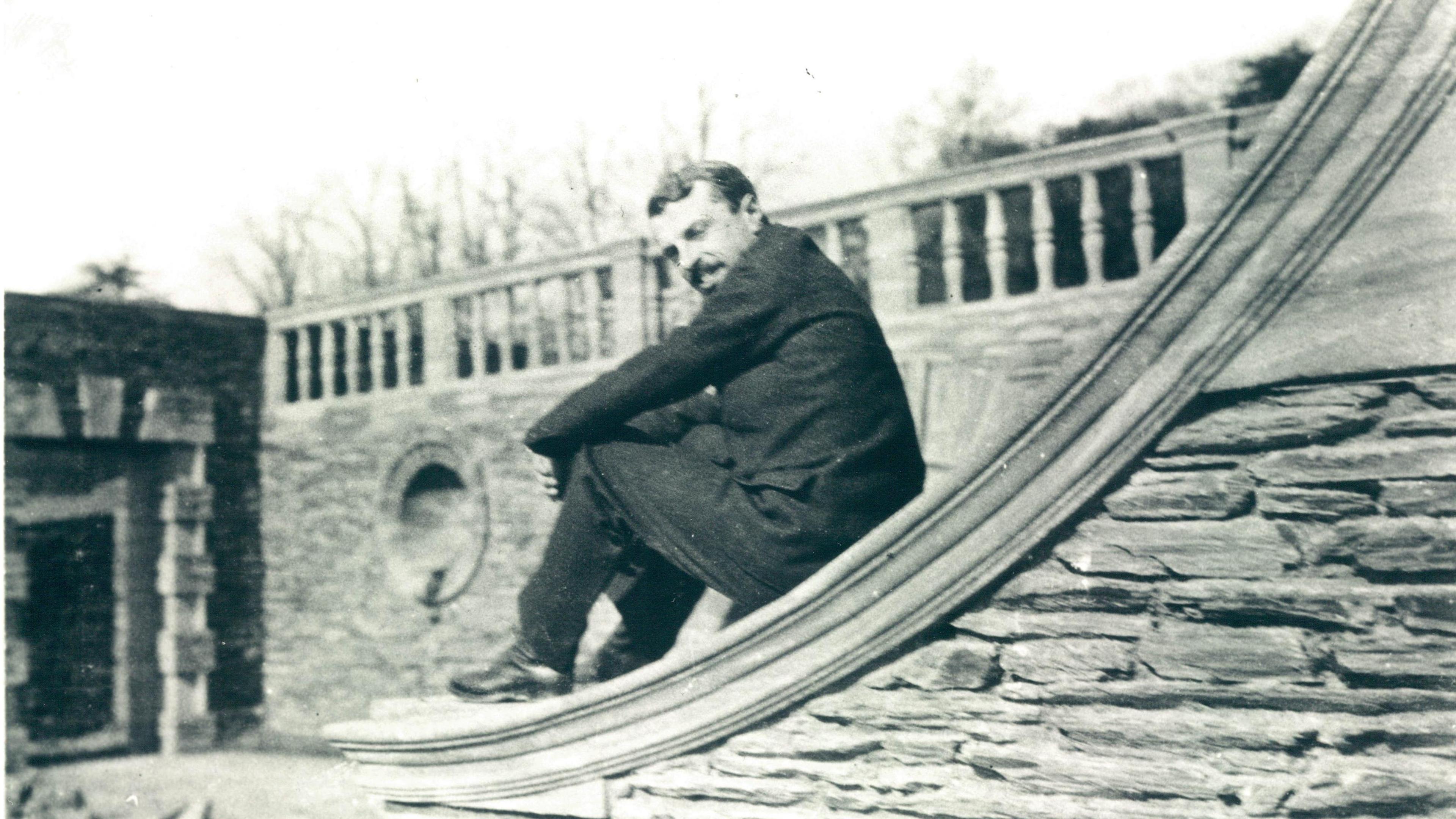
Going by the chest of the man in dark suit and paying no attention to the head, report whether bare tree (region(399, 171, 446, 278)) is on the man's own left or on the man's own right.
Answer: on the man's own right

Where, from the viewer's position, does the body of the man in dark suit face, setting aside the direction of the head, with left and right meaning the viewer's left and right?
facing to the left of the viewer

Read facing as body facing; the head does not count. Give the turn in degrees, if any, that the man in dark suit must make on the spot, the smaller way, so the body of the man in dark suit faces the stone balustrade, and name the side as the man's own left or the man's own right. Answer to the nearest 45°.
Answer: approximately 90° to the man's own right

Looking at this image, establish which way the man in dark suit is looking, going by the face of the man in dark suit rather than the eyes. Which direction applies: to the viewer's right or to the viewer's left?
to the viewer's left

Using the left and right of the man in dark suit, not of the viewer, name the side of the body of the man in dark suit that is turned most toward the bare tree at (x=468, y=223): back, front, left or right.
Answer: right

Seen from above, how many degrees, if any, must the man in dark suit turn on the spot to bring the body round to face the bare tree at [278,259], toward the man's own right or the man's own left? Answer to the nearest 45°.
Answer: approximately 45° to the man's own right

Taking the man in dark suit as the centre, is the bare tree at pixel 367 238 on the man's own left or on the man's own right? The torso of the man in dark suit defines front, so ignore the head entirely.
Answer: on the man's own right

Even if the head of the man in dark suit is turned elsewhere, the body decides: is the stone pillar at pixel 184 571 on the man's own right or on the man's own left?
on the man's own right
